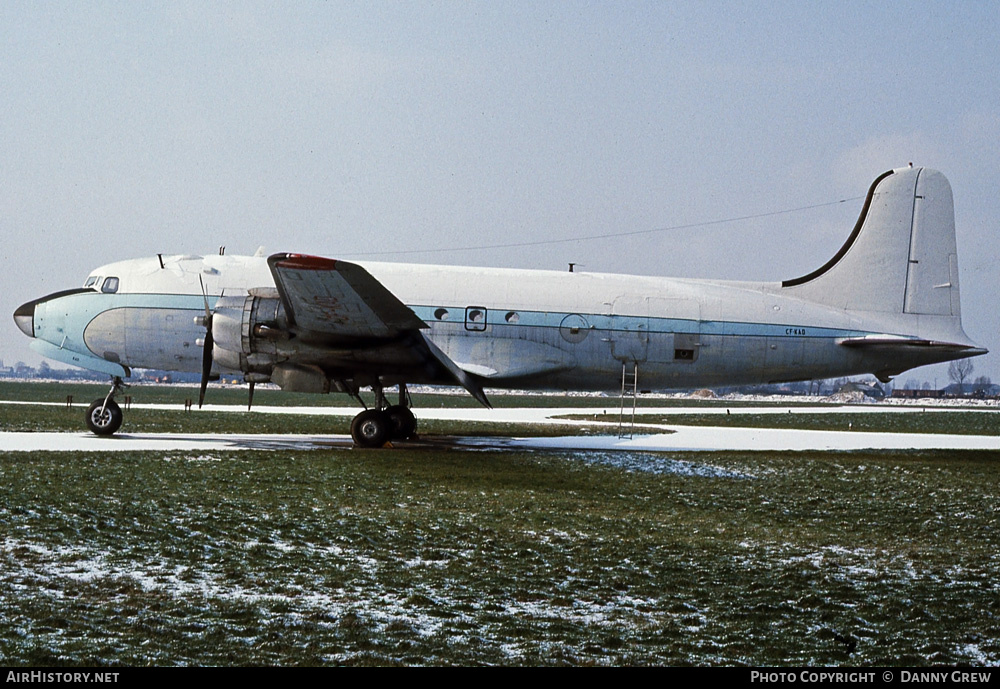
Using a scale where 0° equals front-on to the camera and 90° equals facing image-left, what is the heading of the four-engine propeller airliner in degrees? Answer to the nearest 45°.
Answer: approximately 90°
